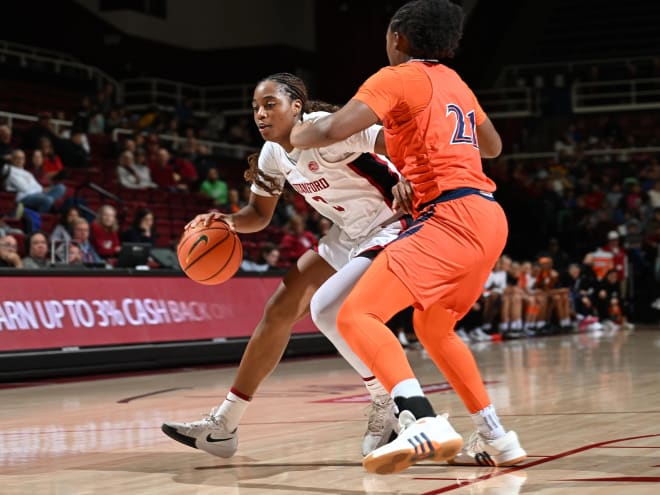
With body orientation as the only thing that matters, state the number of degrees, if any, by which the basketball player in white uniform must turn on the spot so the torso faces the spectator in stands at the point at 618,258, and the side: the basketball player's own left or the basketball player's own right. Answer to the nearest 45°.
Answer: approximately 180°

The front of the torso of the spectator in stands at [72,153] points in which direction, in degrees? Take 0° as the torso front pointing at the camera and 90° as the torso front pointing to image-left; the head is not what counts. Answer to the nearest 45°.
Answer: approximately 315°

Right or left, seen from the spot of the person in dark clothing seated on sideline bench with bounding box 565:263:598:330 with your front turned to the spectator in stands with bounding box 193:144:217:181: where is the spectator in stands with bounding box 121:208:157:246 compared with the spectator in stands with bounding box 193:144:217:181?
left

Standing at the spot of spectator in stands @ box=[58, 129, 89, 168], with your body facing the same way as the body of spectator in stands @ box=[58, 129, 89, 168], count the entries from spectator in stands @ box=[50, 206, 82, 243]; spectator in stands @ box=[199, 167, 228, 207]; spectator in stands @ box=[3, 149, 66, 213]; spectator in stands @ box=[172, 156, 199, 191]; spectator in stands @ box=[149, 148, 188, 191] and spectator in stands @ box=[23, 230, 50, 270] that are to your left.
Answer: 3

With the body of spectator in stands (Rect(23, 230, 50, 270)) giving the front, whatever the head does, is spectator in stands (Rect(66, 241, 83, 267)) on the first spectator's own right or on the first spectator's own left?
on the first spectator's own left

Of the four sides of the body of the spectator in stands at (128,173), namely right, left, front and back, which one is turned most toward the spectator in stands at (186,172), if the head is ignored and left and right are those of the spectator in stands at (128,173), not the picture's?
left

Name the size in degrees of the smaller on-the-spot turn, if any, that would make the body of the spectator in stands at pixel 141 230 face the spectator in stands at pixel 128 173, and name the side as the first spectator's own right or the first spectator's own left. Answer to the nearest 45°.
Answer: approximately 135° to the first spectator's own left

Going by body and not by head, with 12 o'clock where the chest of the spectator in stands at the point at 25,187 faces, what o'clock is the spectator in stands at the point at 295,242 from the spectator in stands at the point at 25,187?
the spectator in stands at the point at 295,242 is roughly at 10 o'clock from the spectator in stands at the point at 25,187.

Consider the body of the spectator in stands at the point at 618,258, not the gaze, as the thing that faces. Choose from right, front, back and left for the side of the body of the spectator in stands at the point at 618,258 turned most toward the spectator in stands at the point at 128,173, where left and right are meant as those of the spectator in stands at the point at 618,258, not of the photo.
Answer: right

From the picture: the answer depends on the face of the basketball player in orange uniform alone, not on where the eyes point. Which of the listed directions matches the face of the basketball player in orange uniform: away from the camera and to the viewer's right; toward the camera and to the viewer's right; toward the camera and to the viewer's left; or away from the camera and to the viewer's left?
away from the camera and to the viewer's left

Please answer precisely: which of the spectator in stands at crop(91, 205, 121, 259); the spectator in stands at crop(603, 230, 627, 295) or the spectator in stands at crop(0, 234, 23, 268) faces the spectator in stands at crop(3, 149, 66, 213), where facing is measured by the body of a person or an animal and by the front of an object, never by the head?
the spectator in stands at crop(603, 230, 627, 295)

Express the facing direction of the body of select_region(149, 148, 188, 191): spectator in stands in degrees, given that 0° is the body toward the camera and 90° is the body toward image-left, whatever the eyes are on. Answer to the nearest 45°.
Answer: approximately 315°

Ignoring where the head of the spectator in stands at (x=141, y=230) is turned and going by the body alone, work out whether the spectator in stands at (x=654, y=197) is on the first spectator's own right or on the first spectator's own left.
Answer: on the first spectator's own left

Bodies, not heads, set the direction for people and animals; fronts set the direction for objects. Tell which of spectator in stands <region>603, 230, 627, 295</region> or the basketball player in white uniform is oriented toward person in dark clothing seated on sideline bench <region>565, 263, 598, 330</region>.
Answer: spectator in stands <region>603, 230, 627, 295</region>
